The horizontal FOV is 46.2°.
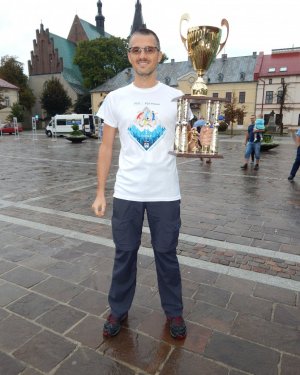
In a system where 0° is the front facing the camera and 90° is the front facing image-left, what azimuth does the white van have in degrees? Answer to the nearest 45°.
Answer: approximately 90°

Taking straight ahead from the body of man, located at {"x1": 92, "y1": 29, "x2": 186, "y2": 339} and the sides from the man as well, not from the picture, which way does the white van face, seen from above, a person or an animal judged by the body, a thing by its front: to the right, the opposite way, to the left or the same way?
to the right

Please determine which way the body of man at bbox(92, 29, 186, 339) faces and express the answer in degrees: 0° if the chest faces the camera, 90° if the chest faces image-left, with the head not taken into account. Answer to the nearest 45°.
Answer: approximately 0°

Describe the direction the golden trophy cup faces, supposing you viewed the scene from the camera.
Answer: facing the viewer

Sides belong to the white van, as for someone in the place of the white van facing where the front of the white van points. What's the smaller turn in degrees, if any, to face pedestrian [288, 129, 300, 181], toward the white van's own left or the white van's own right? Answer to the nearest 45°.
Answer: approximately 90° to the white van's own left

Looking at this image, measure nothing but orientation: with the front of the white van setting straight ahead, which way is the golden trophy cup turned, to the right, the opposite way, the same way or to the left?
to the left

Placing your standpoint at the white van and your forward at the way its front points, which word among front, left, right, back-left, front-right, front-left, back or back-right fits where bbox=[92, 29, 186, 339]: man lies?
left

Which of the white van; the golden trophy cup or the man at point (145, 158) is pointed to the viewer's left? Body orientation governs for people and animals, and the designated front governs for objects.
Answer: the white van

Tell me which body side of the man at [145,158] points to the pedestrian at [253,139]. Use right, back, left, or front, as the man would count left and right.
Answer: back

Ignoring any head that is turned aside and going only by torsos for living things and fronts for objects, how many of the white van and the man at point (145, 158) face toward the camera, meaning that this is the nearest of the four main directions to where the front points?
1
